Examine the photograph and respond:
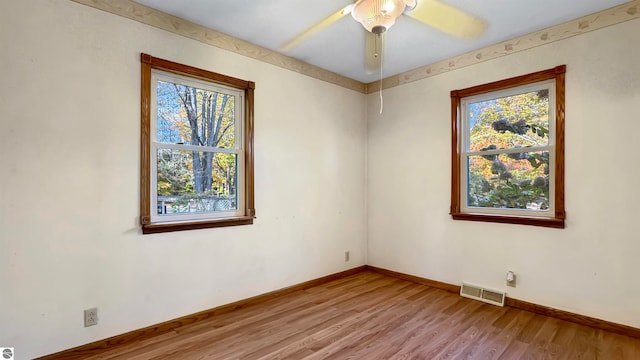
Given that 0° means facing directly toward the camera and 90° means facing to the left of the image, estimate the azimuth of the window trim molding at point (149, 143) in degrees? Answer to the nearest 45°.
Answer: approximately 315°

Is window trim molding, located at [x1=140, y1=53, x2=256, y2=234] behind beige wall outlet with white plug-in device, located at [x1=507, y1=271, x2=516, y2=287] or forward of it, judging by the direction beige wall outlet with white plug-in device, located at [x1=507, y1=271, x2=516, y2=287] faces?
forward

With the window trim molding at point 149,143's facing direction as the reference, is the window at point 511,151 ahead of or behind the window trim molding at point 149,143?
ahead

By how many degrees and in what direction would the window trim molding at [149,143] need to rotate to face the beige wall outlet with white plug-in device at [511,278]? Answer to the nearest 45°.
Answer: approximately 45° to its left

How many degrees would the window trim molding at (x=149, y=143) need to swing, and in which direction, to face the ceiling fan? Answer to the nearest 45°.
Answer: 0° — it already faces it

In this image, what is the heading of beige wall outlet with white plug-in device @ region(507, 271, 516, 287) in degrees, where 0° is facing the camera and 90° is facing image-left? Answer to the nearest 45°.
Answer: approximately 45°

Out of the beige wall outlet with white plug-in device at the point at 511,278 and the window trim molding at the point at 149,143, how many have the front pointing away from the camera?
0

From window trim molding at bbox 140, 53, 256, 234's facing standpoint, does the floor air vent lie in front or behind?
in front
